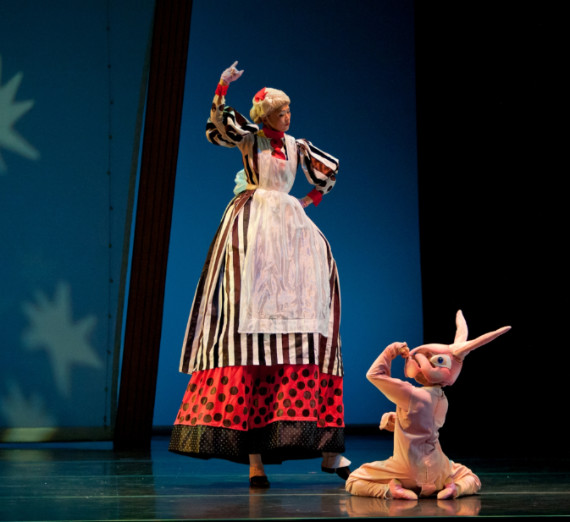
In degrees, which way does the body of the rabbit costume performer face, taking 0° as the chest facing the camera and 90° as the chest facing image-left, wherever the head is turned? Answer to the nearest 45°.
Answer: approximately 135°

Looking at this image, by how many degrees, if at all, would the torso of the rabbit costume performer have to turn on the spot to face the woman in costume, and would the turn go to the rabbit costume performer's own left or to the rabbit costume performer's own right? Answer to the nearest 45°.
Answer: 0° — they already face them

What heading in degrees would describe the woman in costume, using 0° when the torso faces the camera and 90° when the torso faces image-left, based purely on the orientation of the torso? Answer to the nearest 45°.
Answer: approximately 315°

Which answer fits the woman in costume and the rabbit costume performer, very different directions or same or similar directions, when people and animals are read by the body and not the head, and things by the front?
very different directions
